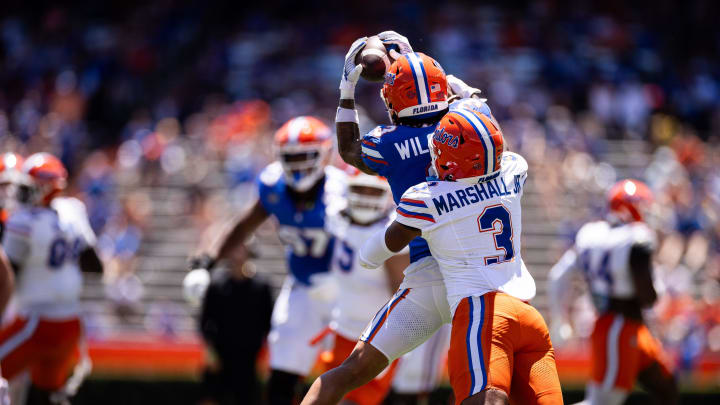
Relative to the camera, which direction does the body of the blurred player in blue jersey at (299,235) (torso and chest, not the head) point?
toward the camera

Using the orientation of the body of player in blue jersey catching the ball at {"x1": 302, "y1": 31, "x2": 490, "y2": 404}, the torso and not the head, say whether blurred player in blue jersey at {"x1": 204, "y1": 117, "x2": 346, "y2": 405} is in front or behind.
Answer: in front

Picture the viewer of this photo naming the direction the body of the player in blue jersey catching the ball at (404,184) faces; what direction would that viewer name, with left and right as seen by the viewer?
facing away from the viewer and to the left of the viewer

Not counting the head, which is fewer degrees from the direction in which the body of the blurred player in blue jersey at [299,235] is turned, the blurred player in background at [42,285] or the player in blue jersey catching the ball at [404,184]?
the player in blue jersey catching the ball

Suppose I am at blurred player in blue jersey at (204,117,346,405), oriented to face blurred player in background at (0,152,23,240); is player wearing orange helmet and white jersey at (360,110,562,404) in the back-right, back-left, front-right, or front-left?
back-left

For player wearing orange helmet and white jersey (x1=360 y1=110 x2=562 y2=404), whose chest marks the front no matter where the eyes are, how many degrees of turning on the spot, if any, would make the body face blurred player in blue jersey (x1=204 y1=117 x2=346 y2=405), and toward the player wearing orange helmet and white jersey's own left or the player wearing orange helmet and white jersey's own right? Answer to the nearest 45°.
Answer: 0° — they already face them

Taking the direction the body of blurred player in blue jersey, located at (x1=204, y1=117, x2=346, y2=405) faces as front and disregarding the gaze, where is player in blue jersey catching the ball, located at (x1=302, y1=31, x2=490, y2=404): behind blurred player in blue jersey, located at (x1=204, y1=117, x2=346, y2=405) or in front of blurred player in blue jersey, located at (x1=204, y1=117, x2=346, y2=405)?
in front

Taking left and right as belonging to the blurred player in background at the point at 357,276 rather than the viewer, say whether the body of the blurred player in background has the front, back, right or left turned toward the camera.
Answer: front

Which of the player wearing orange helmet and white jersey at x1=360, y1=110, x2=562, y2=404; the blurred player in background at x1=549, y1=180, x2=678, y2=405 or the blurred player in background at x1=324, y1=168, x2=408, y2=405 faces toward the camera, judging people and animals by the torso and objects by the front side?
the blurred player in background at x1=324, y1=168, x2=408, y2=405

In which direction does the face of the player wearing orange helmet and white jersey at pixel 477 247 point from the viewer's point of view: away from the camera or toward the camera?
away from the camera

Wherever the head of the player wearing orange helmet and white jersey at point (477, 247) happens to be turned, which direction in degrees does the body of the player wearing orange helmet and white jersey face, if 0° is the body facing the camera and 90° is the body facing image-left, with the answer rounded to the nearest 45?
approximately 135°
